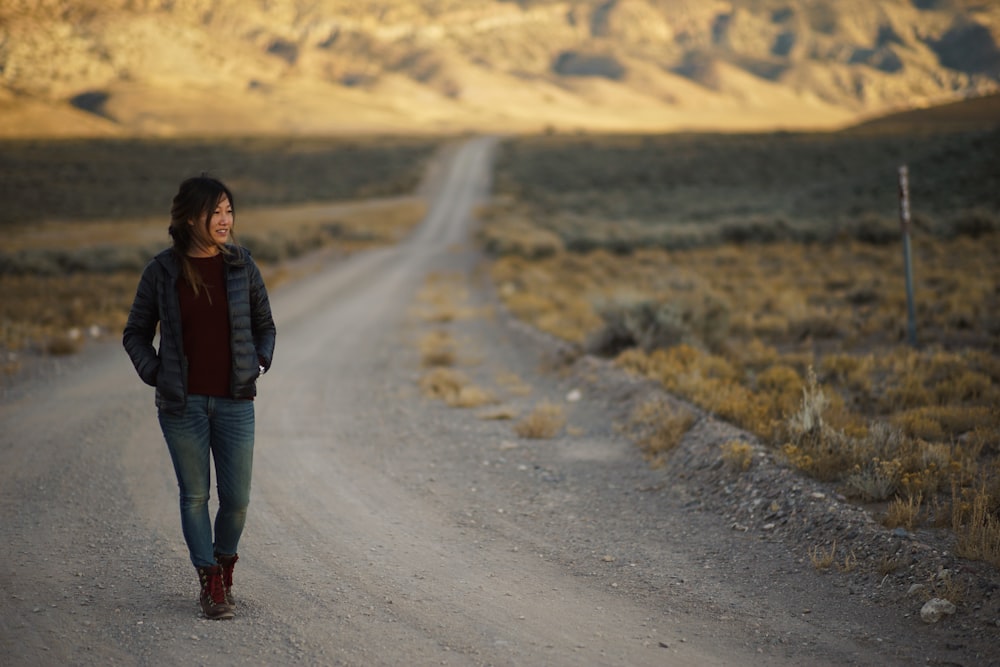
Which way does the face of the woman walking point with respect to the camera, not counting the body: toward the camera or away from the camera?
toward the camera

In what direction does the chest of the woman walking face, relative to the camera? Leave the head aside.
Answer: toward the camera

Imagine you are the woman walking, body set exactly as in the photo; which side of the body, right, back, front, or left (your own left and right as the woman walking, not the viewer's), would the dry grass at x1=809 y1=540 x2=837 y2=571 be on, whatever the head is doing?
left

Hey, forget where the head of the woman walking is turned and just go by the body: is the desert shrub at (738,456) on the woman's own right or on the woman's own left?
on the woman's own left

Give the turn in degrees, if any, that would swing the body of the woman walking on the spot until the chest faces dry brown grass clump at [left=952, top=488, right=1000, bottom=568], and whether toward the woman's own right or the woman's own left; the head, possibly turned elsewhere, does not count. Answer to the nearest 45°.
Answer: approximately 90° to the woman's own left

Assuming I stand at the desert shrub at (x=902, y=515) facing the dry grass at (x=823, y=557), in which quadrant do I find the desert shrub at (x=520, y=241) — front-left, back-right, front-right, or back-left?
back-right

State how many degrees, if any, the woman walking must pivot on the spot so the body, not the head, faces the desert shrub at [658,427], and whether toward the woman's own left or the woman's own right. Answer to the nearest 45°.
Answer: approximately 135° to the woman's own left
